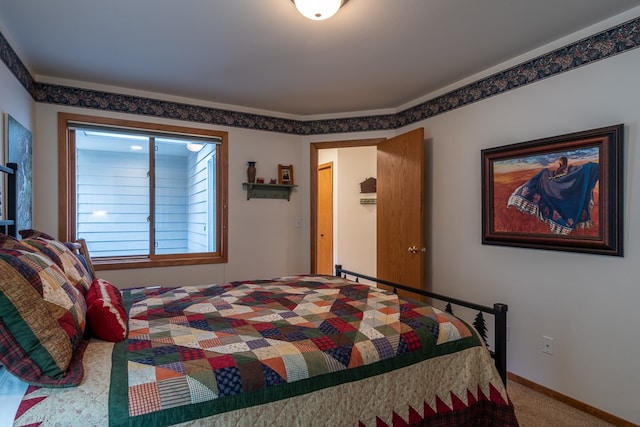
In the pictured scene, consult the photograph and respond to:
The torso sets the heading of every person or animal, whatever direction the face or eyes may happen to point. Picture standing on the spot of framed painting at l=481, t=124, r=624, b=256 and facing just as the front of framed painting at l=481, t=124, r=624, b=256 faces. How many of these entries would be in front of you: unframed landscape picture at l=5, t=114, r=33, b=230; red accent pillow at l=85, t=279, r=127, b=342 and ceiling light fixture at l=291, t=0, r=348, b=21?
3

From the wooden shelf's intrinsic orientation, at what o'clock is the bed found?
The bed is roughly at 12 o'clock from the wooden shelf.

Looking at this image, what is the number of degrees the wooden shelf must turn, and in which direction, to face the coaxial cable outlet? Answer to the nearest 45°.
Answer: approximately 45° to its left

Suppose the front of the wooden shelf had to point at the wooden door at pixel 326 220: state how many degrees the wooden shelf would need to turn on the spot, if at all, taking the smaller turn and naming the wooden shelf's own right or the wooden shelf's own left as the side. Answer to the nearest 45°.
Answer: approximately 135° to the wooden shelf's own left

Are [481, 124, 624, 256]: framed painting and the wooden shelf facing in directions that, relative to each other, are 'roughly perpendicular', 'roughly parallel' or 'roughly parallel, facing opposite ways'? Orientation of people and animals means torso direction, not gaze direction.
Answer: roughly perpendicular

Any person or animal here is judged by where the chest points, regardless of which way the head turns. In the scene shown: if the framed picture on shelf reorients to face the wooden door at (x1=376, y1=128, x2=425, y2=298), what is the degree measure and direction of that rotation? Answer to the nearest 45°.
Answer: approximately 45° to its left

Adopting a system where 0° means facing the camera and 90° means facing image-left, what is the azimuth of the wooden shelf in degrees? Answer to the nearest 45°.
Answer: approximately 0°

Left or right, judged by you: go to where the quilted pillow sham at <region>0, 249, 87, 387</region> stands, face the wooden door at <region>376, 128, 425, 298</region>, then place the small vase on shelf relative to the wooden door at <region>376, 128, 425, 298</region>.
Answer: left

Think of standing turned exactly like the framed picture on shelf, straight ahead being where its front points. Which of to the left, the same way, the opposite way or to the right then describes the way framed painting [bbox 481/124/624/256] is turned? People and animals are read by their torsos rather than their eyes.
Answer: to the right

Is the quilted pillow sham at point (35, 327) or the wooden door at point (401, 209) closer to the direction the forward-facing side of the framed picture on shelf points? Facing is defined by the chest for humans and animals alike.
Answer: the quilted pillow sham

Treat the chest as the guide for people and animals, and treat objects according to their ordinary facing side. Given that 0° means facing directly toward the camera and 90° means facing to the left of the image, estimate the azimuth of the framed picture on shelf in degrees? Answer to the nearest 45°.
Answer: approximately 0°

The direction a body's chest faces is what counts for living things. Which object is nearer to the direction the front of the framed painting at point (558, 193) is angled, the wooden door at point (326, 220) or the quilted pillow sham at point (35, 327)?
the quilted pillow sham

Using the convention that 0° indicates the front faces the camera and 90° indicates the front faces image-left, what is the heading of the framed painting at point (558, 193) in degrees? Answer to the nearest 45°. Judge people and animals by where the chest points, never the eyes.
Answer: approximately 45°
